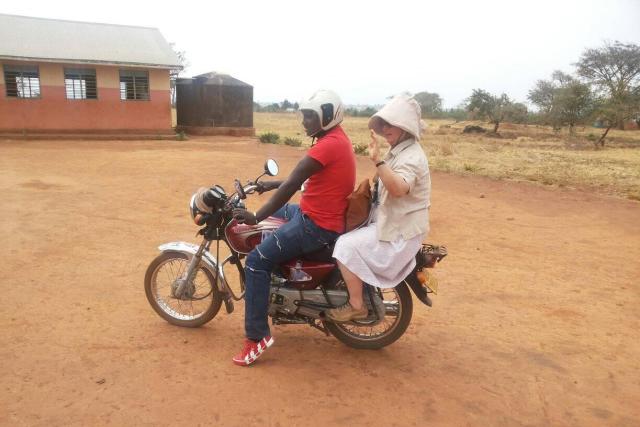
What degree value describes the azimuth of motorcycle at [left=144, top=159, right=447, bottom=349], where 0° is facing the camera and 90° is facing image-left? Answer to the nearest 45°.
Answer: approximately 90°

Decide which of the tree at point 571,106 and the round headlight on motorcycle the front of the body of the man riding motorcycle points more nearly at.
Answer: the round headlight on motorcycle

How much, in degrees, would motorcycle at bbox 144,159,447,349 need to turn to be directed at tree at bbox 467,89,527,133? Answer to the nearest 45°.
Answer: approximately 135° to its right

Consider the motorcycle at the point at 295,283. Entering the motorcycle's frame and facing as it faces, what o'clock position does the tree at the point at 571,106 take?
The tree is roughly at 4 o'clock from the motorcycle.

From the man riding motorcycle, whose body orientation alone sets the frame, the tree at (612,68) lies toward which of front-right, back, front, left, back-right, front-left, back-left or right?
back-right

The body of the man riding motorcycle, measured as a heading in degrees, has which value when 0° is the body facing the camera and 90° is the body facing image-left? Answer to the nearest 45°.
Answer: approximately 90°

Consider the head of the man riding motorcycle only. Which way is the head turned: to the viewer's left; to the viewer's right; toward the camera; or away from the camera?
to the viewer's left

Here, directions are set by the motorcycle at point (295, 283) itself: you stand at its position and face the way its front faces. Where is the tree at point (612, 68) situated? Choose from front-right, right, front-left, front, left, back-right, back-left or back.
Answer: back-right
